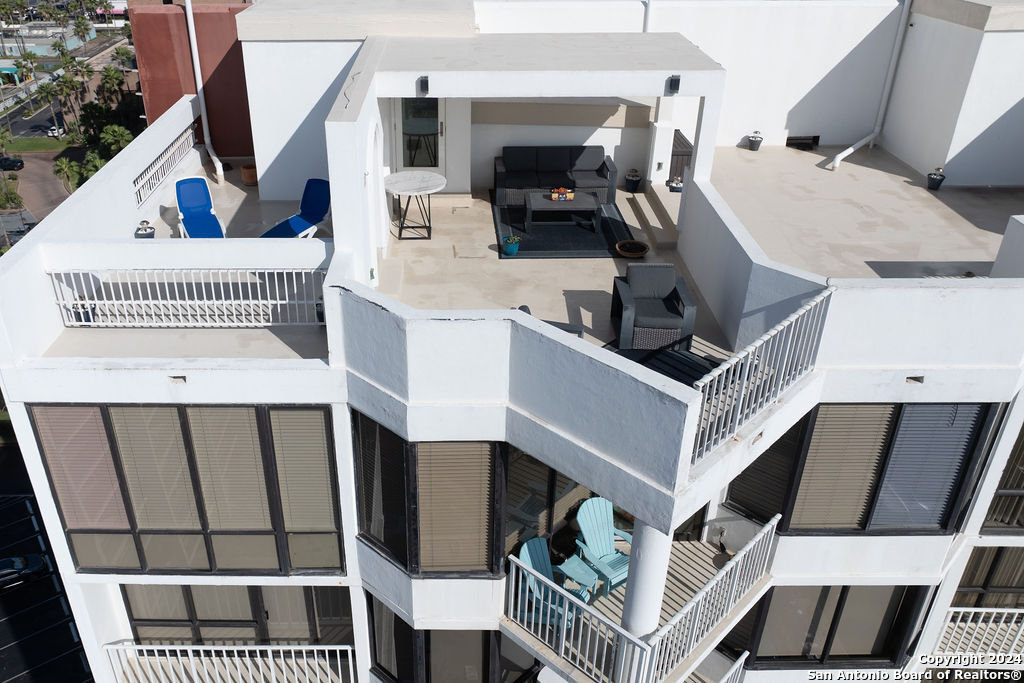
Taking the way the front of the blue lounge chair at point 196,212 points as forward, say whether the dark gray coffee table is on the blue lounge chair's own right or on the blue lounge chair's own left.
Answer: on the blue lounge chair's own left

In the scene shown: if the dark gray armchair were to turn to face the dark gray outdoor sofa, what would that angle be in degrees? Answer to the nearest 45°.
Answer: approximately 180°

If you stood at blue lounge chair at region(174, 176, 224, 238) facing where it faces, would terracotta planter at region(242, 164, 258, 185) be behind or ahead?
behind

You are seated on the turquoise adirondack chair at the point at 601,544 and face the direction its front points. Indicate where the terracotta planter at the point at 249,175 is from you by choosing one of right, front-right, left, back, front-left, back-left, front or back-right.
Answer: back

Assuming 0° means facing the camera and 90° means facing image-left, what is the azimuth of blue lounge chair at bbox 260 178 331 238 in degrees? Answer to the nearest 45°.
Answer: approximately 45°

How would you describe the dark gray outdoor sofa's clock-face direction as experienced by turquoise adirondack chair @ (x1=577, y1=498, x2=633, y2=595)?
The dark gray outdoor sofa is roughly at 7 o'clock from the turquoise adirondack chair.

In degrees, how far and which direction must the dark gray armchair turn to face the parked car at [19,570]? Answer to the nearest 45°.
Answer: approximately 90° to its right

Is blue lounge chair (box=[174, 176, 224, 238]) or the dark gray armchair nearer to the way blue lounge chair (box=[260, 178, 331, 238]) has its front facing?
the blue lounge chair

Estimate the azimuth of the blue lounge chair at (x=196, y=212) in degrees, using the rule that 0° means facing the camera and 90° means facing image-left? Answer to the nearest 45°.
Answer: approximately 0°
